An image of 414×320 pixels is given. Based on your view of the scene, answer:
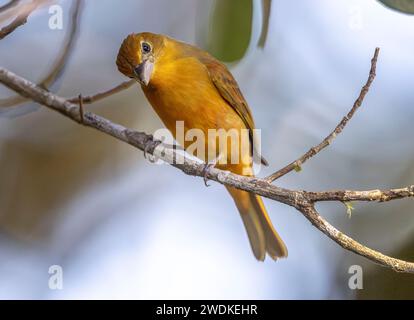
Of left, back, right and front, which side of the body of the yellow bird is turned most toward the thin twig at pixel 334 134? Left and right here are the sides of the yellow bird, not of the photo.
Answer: left

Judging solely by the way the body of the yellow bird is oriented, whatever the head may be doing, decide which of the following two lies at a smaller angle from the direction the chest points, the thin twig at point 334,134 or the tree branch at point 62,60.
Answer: the tree branch

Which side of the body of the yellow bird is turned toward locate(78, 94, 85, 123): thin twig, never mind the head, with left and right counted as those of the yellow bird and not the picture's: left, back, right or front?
front

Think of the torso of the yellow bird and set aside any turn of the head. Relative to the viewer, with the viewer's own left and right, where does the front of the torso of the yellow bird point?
facing the viewer and to the left of the viewer
